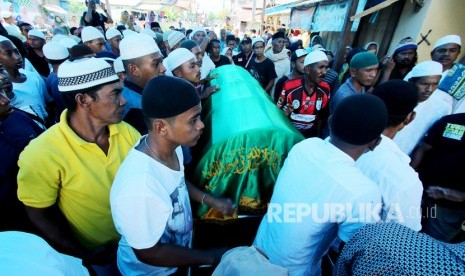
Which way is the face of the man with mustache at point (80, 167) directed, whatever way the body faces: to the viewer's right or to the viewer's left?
to the viewer's right

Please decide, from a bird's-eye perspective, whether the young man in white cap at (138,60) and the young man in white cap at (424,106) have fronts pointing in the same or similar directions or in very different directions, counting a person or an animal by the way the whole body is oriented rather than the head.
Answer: very different directions

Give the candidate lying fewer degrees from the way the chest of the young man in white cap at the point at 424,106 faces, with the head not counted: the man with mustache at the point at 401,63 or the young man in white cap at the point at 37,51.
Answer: the young man in white cap

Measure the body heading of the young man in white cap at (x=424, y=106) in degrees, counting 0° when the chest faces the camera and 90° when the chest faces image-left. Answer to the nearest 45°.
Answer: approximately 45°

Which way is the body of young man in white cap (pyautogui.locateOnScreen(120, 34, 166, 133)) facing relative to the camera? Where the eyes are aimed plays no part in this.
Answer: to the viewer's right

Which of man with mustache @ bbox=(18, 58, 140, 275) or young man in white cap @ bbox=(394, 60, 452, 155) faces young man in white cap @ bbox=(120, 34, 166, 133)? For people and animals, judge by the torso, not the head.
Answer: young man in white cap @ bbox=(394, 60, 452, 155)

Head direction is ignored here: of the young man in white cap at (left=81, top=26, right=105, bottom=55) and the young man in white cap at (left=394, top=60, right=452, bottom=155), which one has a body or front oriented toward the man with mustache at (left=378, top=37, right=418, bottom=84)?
the young man in white cap at (left=81, top=26, right=105, bottom=55)

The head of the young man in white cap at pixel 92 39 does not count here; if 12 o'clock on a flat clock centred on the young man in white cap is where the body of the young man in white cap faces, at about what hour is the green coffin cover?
The green coffin cover is roughly at 1 o'clock from the young man in white cap.

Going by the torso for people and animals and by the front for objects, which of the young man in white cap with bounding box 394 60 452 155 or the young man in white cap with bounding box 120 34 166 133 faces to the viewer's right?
the young man in white cap with bounding box 120 34 166 133
